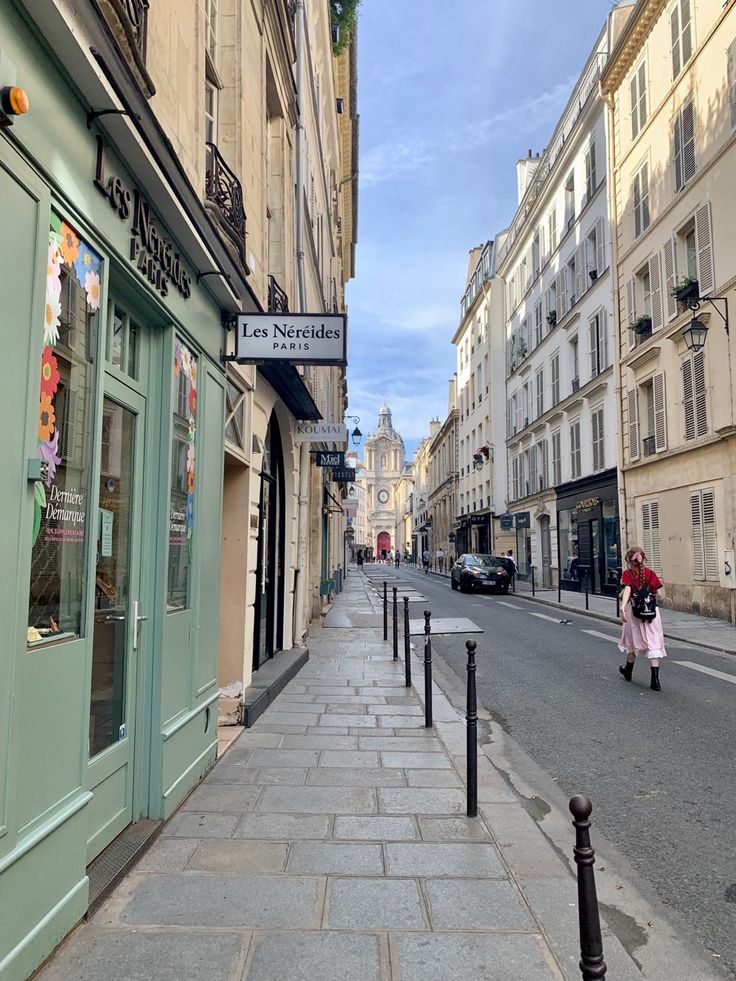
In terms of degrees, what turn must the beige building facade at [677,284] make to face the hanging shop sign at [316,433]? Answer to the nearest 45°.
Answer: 0° — it already faces it

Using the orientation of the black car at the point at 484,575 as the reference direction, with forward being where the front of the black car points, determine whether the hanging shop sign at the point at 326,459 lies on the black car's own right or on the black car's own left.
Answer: on the black car's own right

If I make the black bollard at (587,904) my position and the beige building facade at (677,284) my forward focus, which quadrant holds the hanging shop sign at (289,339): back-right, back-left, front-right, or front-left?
front-left

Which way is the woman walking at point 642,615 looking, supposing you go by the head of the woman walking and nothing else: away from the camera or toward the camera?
away from the camera

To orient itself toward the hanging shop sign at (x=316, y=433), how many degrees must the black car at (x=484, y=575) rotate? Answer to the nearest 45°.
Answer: approximately 45° to its right

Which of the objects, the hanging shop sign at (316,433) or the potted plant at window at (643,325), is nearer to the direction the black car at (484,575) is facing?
the potted plant at window

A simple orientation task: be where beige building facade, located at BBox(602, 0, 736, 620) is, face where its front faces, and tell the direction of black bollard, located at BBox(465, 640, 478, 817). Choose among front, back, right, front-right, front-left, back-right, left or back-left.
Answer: front-left

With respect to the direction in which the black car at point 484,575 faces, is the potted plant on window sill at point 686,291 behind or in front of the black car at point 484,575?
in front

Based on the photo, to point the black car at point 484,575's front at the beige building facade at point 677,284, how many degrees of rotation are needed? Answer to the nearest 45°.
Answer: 0° — it already faces it

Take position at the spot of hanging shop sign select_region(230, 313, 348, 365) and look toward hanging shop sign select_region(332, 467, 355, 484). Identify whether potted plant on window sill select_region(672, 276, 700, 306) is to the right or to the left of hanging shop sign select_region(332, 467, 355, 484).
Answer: right

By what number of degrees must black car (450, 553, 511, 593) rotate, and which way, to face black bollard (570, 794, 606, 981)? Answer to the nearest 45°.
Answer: approximately 45° to its right

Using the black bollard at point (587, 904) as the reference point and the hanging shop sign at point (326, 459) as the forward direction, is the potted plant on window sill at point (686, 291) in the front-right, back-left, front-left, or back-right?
front-right

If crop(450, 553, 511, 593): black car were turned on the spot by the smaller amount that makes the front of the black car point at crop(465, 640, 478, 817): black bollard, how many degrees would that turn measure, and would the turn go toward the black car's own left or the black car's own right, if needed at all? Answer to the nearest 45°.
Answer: approximately 45° to the black car's own right

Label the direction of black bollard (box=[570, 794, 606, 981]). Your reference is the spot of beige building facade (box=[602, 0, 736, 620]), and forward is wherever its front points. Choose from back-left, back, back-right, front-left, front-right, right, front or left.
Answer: front-left

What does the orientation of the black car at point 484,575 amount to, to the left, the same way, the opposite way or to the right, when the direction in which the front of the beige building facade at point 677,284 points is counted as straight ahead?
to the left

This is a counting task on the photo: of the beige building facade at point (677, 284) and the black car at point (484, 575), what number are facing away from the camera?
0

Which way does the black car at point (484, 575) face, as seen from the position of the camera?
facing the viewer and to the right of the viewer

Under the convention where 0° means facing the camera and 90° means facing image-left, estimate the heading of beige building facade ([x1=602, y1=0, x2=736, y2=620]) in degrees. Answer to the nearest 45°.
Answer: approximately 45°
